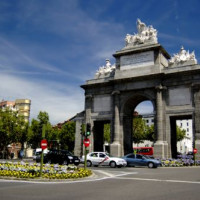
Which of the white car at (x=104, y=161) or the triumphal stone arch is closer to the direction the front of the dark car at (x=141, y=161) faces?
the triumphal stone arch

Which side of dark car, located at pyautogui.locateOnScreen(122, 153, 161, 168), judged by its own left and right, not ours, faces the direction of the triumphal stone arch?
left

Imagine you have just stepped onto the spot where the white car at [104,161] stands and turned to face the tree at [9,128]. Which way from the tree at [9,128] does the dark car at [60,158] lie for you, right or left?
left

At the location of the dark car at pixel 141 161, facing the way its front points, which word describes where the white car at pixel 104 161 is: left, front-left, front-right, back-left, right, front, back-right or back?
back

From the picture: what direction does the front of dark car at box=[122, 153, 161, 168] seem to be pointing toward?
to the viewer's right

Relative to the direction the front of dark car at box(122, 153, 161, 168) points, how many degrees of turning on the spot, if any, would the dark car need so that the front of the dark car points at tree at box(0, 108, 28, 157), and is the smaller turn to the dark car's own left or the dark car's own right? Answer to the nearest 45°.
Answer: approximately 135° to the dark car's own left

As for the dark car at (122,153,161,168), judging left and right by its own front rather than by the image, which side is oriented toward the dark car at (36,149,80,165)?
back

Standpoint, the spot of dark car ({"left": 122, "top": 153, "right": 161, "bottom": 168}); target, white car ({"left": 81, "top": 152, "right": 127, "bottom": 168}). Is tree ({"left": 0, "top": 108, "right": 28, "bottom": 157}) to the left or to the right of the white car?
right
